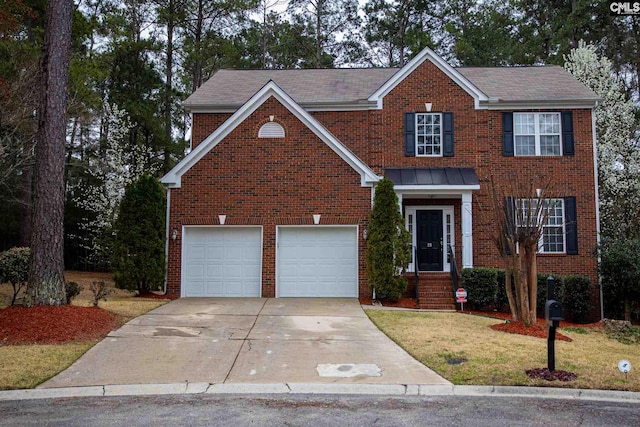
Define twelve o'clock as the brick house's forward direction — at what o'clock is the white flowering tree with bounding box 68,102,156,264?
The white flowering tree is roughly at 4 o'clock from the brick house.

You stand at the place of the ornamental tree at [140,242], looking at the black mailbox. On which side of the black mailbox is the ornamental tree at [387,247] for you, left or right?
left

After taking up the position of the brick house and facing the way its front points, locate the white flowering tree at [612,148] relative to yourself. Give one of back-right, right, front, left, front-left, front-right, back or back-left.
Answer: back-left

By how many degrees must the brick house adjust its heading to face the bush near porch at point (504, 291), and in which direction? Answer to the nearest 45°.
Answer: approximately 90° to its left

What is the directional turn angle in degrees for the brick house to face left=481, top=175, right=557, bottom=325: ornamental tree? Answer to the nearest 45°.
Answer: approximately 45° to its left

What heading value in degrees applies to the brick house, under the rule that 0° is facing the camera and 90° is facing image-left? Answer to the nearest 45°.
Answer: approximately 0°

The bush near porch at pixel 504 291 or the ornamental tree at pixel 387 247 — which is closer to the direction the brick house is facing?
the ornamental tree

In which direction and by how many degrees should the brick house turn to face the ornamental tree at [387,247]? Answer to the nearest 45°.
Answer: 0° — it already faces it
